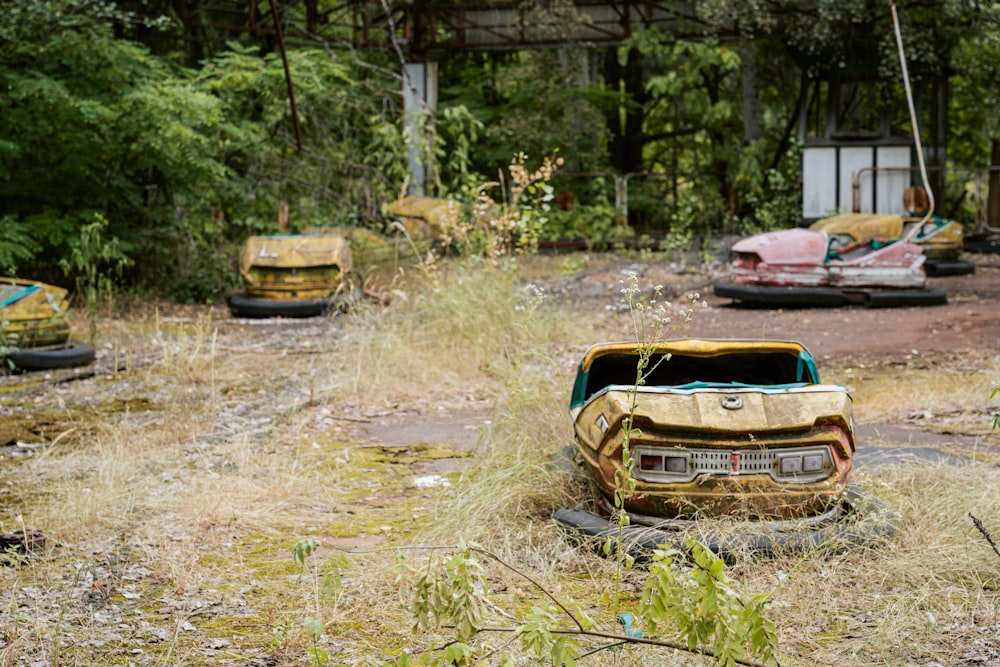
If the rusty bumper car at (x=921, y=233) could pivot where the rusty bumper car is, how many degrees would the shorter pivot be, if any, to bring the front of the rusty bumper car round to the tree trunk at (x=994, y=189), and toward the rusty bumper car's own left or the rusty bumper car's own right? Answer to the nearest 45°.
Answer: approximately 90° to the rusty bumper car's own right

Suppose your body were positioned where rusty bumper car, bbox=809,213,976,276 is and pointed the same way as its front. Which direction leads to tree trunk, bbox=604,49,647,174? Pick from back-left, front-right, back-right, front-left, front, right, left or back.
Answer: front-right

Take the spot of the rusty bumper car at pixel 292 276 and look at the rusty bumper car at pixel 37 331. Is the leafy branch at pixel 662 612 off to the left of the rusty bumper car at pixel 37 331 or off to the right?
left

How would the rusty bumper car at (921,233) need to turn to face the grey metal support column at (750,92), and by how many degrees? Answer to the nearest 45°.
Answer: approximately 45° to its right

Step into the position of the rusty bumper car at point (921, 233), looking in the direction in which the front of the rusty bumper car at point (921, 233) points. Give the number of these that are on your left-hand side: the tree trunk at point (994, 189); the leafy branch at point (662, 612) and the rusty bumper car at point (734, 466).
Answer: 2

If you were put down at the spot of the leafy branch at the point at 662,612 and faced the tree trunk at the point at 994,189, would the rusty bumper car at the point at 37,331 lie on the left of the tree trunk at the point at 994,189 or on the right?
left

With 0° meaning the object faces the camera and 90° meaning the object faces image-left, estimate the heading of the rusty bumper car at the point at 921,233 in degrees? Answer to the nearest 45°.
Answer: approximately 90°

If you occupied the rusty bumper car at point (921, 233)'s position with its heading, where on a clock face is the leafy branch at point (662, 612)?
The leafy branch is roughly at 9 o'clock from the rusty bumper car.

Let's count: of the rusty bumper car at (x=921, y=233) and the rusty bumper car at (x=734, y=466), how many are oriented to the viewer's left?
1

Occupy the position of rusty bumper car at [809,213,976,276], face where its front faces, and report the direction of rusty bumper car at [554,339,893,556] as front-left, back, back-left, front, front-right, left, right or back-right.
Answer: left
